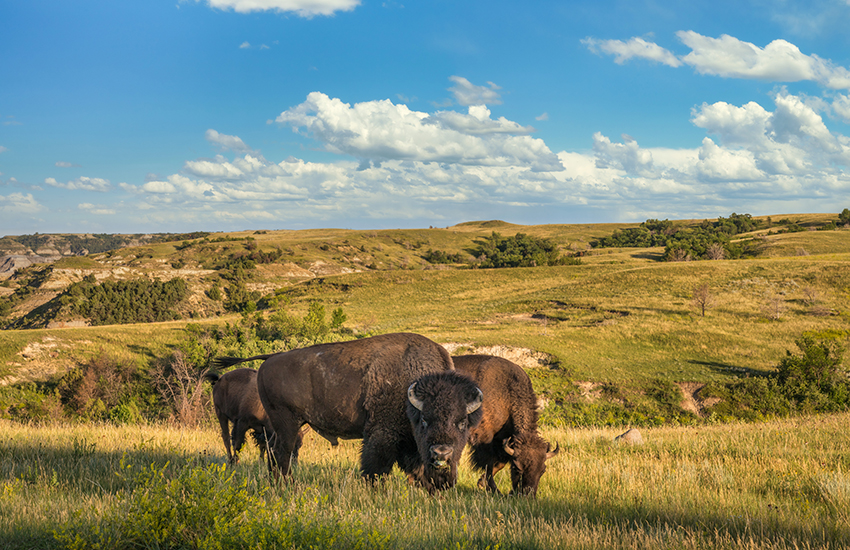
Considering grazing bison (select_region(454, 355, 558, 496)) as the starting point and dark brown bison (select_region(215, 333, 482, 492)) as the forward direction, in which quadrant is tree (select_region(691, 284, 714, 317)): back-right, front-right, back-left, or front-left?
back-right

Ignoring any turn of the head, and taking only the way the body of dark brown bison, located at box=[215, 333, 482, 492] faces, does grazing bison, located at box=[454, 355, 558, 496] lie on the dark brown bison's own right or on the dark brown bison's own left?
on the dark brown bison's own left

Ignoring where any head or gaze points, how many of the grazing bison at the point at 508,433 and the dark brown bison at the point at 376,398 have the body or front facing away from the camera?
0

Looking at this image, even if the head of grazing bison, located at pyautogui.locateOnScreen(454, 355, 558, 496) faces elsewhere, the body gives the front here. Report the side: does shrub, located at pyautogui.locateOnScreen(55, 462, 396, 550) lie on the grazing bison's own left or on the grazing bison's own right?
on the grazing bison's own right

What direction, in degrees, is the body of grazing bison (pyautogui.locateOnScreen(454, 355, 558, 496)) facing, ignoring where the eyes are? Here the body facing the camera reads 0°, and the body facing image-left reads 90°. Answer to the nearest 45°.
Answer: approximately 315°

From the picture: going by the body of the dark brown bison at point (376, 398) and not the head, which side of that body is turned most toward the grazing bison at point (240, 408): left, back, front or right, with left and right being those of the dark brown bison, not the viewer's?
back

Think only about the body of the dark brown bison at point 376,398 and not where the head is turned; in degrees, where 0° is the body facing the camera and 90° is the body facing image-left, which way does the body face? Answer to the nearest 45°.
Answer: approximately 315°

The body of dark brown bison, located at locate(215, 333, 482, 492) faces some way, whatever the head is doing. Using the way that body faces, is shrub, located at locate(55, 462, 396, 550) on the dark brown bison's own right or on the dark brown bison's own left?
on the dark brown bison's own right

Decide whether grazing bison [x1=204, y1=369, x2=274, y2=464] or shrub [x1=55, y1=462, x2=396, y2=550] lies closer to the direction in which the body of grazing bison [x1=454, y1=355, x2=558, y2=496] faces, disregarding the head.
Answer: the shrub
